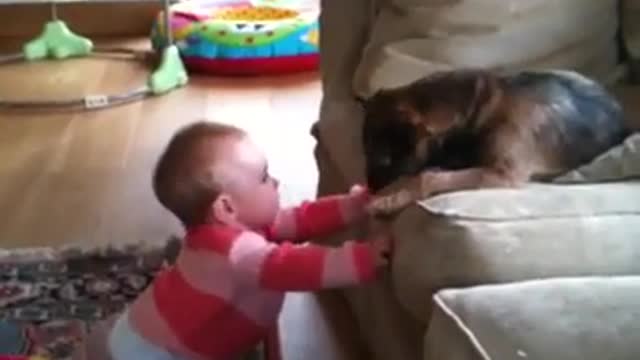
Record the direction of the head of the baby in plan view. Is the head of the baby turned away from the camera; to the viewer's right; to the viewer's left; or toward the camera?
to the viewer's right

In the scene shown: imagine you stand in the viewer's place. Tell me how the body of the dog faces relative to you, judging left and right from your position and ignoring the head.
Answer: facing to the left of the viewer

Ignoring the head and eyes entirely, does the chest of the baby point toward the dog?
yes

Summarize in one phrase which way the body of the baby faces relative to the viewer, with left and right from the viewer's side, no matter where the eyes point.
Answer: facing to the right of the viewer

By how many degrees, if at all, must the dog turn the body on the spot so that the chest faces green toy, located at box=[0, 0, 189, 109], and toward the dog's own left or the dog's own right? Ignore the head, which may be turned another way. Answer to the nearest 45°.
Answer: approximately 45° to the dog's own right

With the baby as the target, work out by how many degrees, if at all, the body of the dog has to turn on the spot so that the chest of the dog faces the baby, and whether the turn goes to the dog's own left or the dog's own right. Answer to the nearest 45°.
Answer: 0° — it already faces them

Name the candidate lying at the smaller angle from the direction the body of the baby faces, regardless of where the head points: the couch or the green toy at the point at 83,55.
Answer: the couch

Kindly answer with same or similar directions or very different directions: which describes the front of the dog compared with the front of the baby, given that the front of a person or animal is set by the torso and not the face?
very different directions

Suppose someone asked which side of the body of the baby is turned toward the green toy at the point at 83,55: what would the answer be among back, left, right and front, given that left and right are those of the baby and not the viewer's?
left

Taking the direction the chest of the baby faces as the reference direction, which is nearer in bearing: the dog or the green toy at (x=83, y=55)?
the dog

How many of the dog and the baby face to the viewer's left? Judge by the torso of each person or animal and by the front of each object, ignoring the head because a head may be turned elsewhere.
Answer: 1
